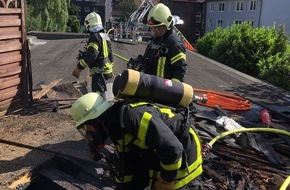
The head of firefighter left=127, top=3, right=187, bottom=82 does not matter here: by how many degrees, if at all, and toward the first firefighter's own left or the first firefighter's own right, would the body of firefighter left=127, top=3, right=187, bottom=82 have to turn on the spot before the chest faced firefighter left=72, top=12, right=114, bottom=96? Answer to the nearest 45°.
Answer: approximately 90° to the first firefighter's own right

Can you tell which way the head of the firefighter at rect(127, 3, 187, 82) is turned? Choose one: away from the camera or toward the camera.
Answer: toward the camera

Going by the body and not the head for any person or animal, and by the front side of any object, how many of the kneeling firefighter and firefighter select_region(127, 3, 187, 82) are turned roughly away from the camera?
0

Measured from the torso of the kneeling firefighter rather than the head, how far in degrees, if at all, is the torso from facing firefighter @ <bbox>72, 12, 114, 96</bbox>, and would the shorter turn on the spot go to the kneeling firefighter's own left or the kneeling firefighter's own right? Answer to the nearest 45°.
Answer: approximately 90° to the kneeling firefighter's own right

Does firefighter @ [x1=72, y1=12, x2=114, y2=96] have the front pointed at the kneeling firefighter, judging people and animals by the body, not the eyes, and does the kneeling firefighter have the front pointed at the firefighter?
no

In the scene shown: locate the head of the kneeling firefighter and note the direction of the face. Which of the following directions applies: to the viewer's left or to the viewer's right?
to the viewer's left

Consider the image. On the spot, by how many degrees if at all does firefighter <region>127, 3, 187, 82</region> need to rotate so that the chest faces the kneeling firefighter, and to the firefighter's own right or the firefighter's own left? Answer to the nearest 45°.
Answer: approximately 45° to the firefighter's own left

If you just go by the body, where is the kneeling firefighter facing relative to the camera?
to the viewer's left

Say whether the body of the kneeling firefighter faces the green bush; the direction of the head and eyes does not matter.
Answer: no

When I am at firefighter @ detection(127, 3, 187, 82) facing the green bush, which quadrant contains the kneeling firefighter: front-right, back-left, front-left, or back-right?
back-right

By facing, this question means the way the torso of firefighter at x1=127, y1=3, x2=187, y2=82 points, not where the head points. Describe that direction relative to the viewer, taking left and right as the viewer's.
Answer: facing the viewer and to the left of the viewer
